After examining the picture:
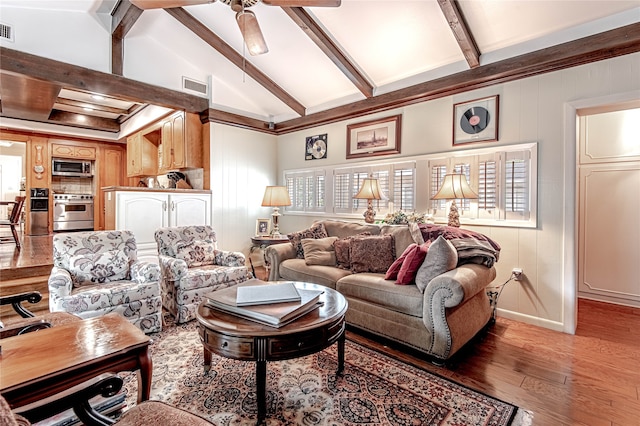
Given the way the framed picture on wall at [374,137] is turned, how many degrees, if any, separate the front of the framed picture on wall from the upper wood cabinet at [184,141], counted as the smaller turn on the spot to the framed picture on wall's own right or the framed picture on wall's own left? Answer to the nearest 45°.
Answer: approximately 45° to the framed picture on wall's own right

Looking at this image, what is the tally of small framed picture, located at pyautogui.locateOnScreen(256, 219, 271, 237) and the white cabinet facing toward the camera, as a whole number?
2

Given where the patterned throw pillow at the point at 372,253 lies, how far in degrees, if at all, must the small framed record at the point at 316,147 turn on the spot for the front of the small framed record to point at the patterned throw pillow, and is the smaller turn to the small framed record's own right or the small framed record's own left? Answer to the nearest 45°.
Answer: approximately 45° to the small framed record's own left

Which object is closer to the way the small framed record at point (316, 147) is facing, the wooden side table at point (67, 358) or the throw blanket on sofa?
the wooden side table

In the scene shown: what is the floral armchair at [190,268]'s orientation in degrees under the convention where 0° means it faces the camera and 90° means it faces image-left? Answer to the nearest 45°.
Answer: approximately 315°

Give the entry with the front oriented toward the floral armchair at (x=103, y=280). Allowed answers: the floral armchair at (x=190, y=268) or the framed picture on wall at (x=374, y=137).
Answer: the framed picture on wall

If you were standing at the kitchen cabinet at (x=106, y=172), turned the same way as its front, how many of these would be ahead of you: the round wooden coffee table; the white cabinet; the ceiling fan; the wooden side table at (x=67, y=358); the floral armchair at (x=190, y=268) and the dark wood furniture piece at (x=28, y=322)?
6

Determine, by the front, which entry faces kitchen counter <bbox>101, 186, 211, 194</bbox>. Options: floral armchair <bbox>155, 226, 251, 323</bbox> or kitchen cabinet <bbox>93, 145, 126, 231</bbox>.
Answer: the kitchen cabinet

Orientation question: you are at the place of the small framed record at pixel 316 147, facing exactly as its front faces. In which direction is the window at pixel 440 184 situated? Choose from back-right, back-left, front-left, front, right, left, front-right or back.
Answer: left

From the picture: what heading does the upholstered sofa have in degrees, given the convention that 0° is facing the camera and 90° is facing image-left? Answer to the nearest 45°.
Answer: approximately 45°

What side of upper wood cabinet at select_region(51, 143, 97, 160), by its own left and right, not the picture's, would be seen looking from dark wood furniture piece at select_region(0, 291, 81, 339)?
front

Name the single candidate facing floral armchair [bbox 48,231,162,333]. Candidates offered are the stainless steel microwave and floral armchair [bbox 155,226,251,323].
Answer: the stainless steel microwave
